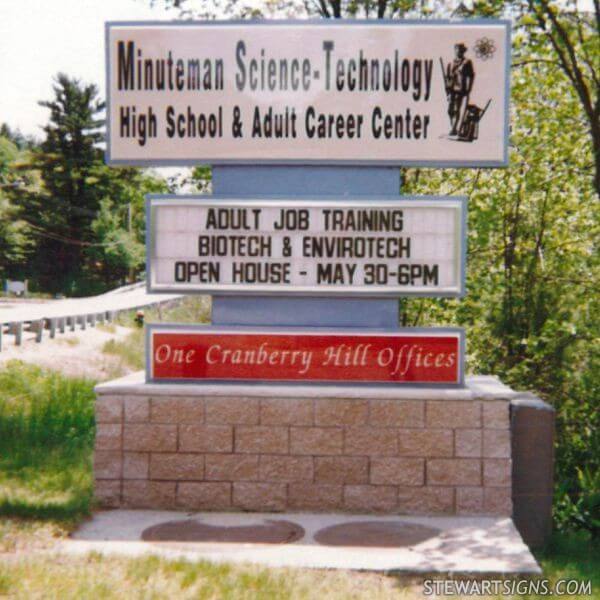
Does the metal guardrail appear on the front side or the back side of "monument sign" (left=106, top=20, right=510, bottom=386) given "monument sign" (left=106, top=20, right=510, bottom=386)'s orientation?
on the back side

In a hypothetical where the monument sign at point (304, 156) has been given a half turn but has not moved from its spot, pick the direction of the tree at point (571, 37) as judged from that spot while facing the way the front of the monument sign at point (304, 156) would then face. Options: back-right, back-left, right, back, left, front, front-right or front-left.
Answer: front-right

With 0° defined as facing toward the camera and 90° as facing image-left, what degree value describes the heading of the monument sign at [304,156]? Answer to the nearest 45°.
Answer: approximately 0°
